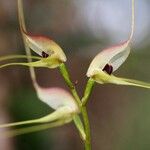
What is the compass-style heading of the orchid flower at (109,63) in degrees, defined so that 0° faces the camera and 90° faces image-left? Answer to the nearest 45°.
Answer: approximately 270°
